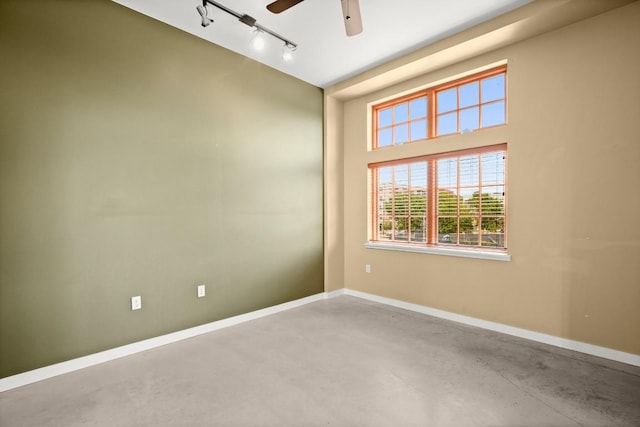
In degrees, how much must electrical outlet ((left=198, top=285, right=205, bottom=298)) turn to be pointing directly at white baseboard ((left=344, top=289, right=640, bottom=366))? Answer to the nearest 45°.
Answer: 0° — it already faces it

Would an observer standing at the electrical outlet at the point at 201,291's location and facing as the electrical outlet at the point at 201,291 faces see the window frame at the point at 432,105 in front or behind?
in front

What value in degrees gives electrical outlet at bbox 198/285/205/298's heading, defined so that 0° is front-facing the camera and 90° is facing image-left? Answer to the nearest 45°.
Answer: approximately 315°

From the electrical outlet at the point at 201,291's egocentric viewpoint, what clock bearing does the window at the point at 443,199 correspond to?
The window is roughly at 11 o'clock from the electrical outlet.

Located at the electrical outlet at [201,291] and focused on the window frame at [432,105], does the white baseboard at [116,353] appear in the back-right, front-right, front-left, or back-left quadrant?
back-right

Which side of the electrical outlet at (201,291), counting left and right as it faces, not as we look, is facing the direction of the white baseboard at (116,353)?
right
